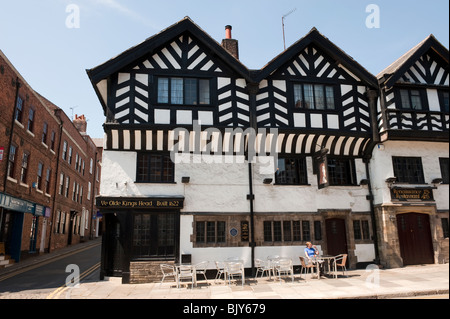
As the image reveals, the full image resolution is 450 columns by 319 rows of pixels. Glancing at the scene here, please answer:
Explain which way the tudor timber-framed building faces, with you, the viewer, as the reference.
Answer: facing the viewer

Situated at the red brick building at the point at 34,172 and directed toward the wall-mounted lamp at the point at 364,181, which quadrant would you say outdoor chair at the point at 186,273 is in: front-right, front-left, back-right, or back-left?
front-right

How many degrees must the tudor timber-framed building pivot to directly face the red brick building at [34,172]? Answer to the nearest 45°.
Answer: approximately 90° to its right
